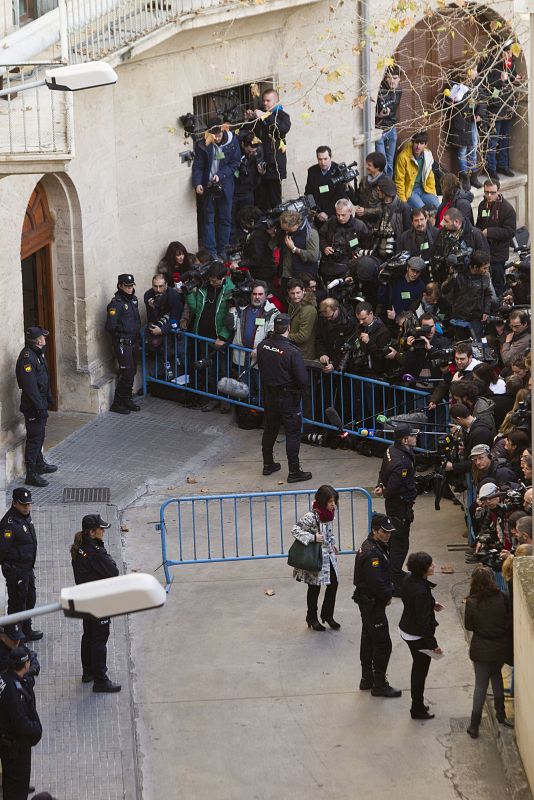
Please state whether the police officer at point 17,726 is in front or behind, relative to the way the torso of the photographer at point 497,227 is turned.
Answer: in front

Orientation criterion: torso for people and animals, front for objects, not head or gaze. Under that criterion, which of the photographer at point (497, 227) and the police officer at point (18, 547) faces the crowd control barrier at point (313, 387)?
the photographer

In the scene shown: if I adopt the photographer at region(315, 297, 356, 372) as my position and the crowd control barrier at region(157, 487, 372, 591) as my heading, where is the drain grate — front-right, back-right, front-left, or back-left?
front-right

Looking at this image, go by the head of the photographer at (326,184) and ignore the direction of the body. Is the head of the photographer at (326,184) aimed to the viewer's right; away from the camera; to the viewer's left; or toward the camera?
toward the camera

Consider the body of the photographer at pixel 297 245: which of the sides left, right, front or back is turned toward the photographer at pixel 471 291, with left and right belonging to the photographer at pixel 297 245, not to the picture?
left

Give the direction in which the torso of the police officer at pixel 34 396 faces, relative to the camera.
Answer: to the viewer's right

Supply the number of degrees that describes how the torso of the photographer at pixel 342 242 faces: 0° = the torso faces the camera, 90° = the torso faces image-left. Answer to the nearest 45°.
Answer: approximately 45°

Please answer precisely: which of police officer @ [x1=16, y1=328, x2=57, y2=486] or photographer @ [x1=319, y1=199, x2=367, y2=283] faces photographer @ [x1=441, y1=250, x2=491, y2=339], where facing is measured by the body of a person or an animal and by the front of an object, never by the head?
the police officer

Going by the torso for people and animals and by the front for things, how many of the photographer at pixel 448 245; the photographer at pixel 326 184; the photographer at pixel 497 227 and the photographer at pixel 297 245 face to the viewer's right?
0

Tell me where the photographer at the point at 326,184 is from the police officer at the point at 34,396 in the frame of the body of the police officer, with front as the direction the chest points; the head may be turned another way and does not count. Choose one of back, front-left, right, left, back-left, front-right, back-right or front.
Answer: front-left

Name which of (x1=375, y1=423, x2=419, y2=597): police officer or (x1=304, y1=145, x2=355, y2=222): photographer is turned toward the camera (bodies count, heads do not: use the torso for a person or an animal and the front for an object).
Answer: the photographer

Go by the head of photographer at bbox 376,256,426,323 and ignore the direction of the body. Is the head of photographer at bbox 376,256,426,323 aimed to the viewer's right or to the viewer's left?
to the viewer's left

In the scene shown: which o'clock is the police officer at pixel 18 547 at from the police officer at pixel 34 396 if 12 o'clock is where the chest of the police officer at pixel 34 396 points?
the police officer at pixel 18 547 is roughly at 3 o'clock from the police officer at pixel 34 396.

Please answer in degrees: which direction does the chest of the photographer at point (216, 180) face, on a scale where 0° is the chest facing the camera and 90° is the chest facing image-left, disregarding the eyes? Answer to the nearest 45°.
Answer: approximately 0°

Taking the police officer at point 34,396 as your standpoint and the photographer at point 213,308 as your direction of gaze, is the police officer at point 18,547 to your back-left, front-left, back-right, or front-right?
back-right
